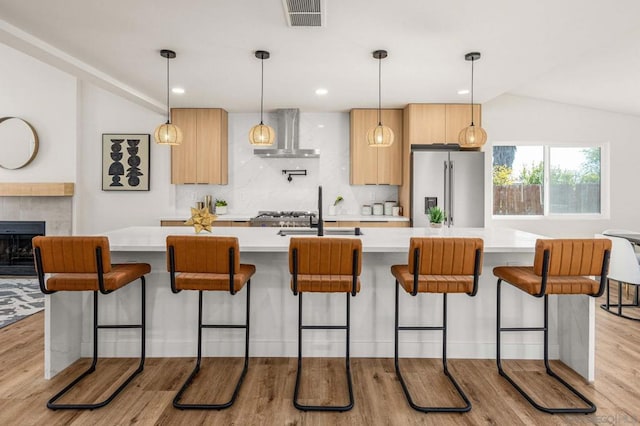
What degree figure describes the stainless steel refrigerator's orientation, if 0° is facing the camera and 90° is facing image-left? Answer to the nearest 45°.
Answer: approximately 0°

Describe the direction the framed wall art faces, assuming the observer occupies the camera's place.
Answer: facing the viewer

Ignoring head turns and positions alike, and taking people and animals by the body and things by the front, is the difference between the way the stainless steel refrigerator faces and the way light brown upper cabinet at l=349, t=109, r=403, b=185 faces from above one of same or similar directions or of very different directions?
same or similar directions

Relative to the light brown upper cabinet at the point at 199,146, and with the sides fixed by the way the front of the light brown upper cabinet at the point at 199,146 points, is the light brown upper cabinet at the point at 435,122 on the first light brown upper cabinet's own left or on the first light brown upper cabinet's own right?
on the first light brown upper cabinet's own left

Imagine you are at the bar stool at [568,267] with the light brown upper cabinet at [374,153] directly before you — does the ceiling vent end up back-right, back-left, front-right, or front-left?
front-left

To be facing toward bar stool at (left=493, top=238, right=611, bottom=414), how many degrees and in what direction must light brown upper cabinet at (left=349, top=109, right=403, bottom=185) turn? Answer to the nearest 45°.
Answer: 0° — it already faces it

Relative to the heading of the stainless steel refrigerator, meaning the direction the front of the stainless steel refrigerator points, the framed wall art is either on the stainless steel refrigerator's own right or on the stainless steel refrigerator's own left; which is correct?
on the stainless steel refrigerator's own right

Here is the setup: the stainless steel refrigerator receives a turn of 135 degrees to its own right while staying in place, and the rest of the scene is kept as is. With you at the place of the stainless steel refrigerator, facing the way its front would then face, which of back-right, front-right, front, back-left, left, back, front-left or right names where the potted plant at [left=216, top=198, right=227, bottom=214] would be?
front-left

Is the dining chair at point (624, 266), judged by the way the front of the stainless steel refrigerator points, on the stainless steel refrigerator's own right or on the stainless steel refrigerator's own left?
on the stainless steel refrigerator's own left

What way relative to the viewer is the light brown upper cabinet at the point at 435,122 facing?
toward the camera

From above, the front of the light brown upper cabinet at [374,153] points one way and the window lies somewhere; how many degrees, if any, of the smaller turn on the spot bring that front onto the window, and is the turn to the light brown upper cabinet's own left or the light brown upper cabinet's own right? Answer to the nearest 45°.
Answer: approximately 90° to the light brown upper cabinet's own left

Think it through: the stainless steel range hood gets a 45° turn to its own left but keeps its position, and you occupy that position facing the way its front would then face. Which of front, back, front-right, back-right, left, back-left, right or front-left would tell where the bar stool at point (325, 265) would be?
front-right

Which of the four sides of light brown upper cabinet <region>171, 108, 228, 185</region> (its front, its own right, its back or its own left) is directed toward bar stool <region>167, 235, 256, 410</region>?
front

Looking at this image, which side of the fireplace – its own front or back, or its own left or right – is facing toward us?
front
